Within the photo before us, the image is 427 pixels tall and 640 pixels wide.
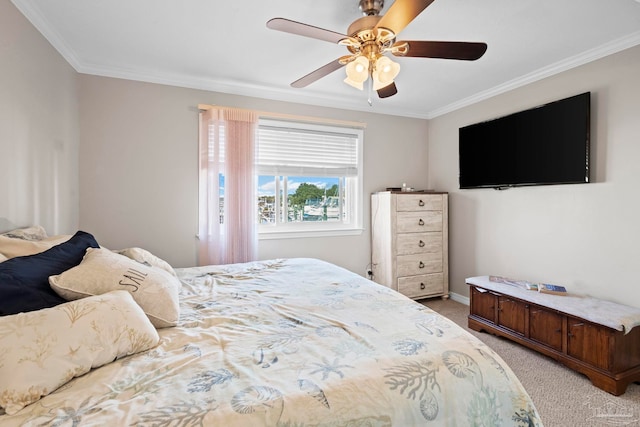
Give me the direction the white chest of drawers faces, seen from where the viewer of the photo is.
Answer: facing the viewer and to the right of the viewer

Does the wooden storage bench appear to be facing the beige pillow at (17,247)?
yes

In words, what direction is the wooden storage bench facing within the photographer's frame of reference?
facing the viewer and to the left of the viewer

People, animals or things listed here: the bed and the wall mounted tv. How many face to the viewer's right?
1

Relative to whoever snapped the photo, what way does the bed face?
facing to the right of the viewer

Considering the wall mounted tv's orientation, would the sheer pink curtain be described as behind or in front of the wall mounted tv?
in front

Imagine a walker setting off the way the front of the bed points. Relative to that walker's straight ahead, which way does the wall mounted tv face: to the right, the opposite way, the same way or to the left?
the opposite way

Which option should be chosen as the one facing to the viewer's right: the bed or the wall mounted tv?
the bed

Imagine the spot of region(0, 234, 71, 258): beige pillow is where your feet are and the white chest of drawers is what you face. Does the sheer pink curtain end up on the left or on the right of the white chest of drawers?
left

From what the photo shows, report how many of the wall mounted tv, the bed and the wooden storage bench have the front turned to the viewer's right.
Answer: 1

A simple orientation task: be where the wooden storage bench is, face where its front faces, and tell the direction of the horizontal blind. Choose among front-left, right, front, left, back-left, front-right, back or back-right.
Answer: front-right

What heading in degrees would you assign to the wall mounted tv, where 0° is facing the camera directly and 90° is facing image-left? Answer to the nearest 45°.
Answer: approximately 45°

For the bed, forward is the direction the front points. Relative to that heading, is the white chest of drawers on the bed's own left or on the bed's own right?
on the bed's own left
